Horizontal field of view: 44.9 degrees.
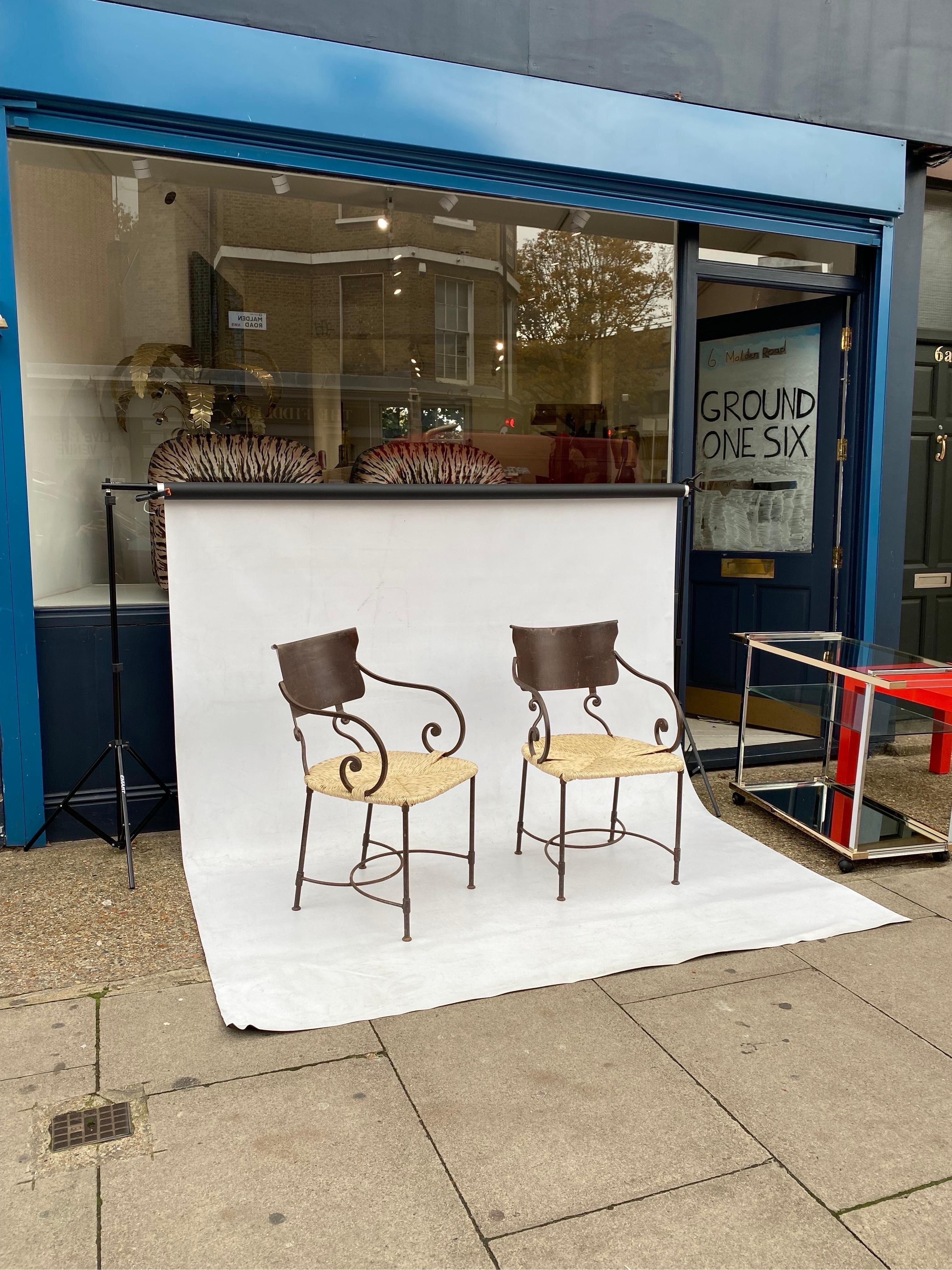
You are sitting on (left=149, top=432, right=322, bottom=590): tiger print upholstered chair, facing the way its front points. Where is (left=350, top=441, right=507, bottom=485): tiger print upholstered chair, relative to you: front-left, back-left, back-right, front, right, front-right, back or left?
left

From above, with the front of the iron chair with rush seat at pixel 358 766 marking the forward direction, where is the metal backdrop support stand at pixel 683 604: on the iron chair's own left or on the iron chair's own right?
on the iron chair's own left

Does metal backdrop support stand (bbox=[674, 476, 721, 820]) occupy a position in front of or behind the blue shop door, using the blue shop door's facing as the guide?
in front

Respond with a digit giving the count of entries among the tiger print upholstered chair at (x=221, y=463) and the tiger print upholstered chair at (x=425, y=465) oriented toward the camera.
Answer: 2

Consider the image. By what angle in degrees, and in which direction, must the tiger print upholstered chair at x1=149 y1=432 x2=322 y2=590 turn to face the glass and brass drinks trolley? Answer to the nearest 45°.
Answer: approximately 90° to its left

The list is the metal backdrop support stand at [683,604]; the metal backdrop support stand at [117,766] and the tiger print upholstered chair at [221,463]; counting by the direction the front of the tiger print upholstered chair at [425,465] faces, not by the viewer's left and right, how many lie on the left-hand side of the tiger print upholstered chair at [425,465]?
1

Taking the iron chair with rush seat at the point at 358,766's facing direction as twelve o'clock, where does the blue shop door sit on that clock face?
The blue shop door is roughly at 9 o'clock from the iron chair with rush seat.

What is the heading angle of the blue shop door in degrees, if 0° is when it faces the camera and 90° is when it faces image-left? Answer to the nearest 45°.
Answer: approximately 45°

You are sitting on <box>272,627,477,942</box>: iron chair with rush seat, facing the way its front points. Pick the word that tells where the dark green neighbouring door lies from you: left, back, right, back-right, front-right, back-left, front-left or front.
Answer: left

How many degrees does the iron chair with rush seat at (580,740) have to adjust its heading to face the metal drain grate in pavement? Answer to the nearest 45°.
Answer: approximately 90° to its right
